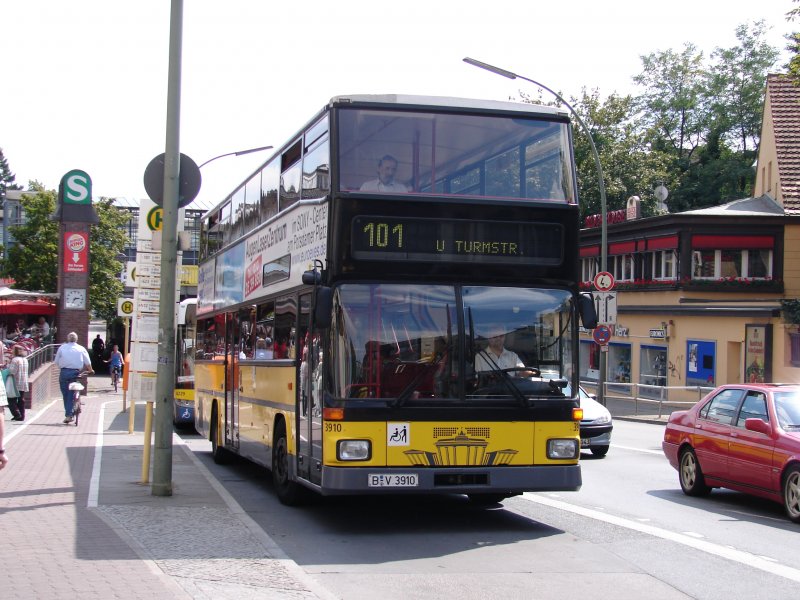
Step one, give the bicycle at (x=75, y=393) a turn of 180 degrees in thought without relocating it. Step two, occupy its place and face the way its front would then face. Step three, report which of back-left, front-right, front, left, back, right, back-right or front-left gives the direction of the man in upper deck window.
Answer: front

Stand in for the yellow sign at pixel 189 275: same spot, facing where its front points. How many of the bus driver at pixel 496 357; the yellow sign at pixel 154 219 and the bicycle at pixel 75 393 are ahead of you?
3

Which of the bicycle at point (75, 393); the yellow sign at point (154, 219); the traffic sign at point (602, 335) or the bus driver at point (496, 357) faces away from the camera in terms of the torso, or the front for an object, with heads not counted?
the bicycle

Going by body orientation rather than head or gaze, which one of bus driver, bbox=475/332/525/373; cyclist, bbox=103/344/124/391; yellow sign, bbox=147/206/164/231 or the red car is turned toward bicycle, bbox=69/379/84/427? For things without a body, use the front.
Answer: the cyclist

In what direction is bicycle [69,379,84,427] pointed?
away from the camera

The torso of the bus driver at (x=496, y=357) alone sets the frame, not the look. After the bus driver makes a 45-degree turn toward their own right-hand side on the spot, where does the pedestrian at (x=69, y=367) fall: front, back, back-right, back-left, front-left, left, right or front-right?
right
